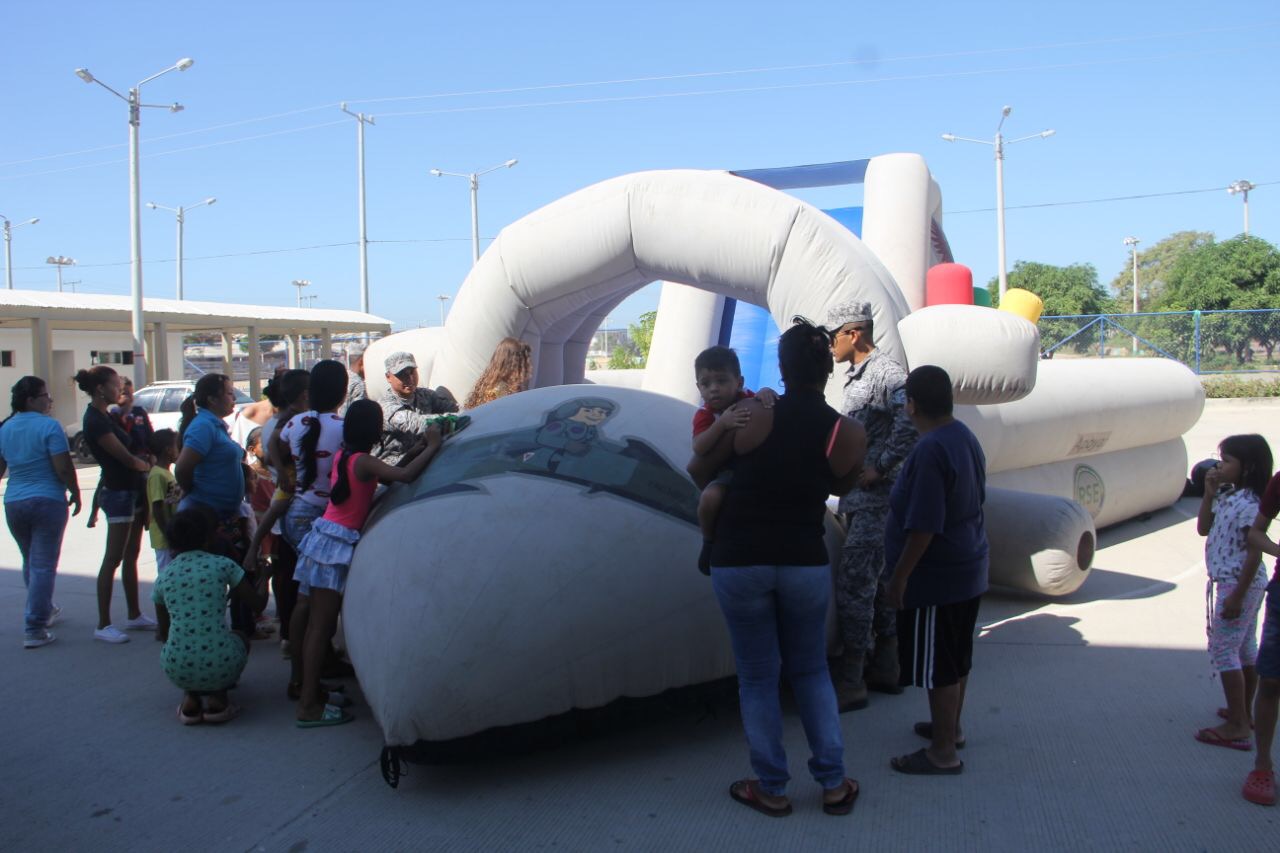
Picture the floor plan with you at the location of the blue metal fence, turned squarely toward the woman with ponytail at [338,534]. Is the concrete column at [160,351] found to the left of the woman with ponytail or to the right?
right

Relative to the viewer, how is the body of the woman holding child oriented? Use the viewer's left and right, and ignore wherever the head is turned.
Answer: facing away from the viewer

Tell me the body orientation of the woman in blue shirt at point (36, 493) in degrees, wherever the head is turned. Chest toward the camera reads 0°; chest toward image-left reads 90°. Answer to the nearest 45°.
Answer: approximately 225°

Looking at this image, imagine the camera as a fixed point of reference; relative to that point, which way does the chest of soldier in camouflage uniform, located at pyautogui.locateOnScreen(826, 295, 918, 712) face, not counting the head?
to the viewer's left

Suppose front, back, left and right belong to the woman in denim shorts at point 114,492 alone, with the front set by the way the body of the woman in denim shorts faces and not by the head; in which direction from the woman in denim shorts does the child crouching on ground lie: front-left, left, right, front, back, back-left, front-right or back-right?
right

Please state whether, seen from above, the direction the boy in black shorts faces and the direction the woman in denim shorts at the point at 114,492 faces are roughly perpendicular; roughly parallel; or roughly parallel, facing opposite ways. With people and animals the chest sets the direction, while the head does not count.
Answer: roughly perpendicular

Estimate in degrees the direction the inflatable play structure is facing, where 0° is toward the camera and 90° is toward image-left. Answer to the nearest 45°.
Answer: approximately 45°

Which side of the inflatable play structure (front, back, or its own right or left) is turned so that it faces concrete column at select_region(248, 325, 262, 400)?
right

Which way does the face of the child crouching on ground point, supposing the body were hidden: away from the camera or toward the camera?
away from the camera

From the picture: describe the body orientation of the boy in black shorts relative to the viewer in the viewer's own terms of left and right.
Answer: facing away from the viewer and to the left of the viewer

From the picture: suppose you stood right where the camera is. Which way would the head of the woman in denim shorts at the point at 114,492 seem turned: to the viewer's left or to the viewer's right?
to the viewer's right

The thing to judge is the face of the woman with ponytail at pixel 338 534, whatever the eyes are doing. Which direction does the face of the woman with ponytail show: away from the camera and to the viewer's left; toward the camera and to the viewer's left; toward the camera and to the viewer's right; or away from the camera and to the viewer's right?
away from the camera and to the viewer's right

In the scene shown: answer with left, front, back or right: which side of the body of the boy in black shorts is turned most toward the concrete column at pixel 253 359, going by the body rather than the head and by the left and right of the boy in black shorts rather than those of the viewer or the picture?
front

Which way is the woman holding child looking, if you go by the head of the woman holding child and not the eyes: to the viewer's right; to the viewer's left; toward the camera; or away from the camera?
away from the camera

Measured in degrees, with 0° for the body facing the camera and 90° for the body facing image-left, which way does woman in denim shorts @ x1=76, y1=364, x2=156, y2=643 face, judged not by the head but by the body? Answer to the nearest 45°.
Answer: approximately 270°
